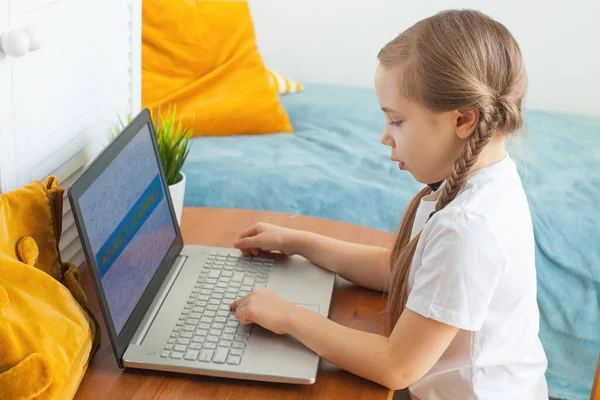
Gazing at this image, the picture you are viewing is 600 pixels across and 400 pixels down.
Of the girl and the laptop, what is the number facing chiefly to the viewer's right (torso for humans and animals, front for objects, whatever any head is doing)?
1

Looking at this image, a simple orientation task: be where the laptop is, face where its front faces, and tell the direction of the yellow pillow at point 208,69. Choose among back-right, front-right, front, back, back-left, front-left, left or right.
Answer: left

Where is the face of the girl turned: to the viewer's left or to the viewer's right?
to the viewer's left

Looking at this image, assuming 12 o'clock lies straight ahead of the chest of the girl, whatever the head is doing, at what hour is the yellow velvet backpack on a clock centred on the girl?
The yellow velvet backpack is roughly at 11 o'clock from the girl.

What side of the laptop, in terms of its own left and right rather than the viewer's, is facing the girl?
front

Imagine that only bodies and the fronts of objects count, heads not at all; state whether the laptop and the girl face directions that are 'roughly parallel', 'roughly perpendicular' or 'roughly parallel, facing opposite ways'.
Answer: roughly parallel, facing opposite ways

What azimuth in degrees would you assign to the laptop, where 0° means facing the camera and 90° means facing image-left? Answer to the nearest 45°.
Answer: approximately 270°

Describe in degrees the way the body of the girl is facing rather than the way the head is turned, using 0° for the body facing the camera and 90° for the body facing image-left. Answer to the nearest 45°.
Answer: approximately 90°

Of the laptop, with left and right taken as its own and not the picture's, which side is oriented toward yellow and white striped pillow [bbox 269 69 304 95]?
left

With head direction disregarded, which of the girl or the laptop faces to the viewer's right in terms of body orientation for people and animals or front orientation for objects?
the laptop
